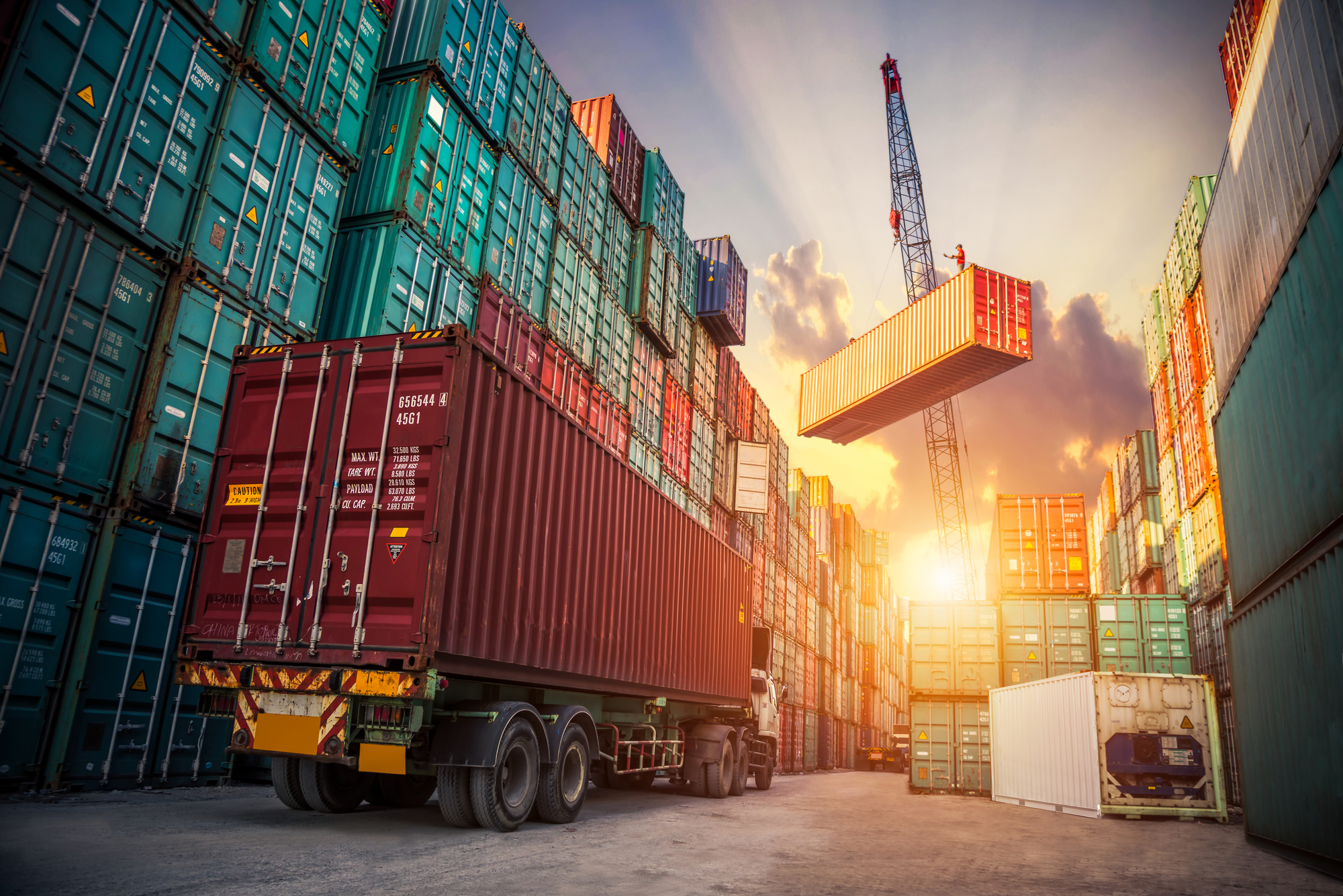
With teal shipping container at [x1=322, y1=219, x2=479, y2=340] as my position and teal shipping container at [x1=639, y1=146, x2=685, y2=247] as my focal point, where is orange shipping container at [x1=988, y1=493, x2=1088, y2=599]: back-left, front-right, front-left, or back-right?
front-right

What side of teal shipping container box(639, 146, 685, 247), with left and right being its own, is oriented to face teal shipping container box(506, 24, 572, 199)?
right

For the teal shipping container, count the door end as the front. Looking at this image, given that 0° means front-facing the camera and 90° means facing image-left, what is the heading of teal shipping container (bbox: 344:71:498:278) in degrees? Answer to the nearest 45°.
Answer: approximately 315°

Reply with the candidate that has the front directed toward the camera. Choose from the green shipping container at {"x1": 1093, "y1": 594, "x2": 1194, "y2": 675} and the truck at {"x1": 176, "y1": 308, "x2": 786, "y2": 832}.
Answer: the green shipping container

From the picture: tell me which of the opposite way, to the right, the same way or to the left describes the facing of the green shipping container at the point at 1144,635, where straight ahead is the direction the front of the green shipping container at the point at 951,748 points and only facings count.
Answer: the same way

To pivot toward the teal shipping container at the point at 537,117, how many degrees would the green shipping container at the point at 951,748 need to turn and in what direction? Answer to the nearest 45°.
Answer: approximately 45° to its right

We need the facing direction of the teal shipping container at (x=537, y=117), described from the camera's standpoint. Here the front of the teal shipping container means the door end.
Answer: facing the viewer and to the right of the viewer

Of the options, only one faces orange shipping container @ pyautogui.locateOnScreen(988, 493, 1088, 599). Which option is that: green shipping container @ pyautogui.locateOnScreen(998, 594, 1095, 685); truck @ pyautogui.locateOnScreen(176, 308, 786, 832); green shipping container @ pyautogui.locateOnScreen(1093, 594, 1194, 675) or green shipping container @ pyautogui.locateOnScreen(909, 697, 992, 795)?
the truck

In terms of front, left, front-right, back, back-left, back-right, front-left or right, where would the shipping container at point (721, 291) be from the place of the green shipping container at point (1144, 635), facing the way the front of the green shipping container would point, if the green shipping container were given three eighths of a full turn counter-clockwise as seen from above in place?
back-left

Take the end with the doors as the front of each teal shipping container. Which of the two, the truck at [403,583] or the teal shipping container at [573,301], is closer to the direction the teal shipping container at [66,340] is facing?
the truck

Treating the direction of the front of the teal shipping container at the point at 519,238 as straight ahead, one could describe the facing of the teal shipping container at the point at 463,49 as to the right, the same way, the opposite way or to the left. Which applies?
the same way

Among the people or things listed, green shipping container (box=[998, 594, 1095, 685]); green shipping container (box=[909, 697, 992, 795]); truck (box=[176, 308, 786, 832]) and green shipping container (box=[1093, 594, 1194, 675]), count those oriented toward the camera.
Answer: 3

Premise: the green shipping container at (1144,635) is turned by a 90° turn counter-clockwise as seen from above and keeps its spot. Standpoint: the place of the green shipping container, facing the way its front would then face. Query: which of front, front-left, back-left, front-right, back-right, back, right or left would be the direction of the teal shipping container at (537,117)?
back-right

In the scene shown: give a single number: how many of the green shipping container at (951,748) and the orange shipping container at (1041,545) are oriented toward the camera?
2

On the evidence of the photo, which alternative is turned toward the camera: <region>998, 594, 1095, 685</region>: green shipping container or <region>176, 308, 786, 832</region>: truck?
the green shipping container

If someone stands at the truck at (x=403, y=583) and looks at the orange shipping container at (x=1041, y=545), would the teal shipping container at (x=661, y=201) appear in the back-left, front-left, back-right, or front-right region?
front-left

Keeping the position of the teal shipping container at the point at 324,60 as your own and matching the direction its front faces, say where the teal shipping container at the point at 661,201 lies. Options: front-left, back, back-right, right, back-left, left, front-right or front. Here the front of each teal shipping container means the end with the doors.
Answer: left

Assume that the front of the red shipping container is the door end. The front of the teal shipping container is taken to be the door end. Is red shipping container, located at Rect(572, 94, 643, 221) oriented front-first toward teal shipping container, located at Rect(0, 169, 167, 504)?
no

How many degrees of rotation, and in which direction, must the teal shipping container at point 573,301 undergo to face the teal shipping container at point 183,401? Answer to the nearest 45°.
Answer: approximately 90° to its right

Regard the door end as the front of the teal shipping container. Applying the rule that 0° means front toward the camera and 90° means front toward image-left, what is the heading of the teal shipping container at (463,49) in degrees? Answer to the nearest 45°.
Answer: approximately 315°
